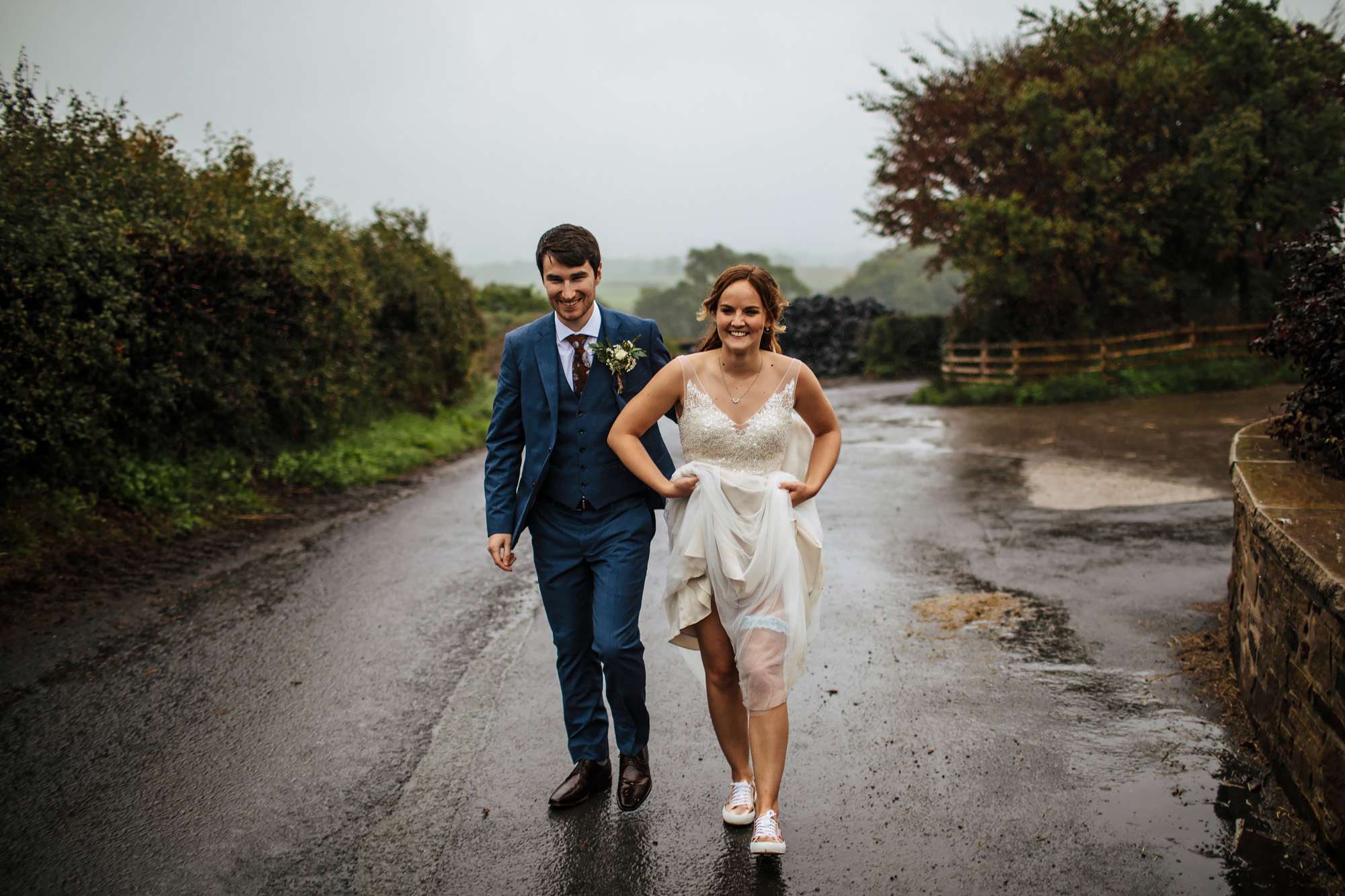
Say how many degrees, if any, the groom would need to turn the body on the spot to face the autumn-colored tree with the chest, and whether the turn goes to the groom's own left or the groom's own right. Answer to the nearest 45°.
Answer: approximately 135° to the groom's own left

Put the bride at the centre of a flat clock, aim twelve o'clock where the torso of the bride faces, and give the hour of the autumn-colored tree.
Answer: The autumn-colored tree is roughly at 7 o'clock from the bride.

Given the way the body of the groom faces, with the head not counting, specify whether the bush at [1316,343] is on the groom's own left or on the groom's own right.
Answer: on the groom's own left

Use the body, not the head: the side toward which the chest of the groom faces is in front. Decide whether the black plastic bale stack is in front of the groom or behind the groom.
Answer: behind

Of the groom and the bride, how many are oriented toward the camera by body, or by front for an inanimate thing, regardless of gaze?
2

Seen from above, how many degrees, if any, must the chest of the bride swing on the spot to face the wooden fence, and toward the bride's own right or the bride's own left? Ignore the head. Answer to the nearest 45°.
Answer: approximately 135° to the bride's own left

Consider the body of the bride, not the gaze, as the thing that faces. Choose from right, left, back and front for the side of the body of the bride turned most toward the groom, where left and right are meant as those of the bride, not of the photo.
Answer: right

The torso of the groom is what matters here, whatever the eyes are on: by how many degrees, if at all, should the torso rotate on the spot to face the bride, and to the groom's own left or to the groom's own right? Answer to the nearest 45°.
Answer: approximately 45° to the groom's own left

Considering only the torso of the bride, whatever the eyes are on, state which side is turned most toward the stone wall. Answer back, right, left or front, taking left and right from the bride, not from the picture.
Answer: left

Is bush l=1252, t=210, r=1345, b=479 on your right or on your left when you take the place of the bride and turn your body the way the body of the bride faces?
on your left
